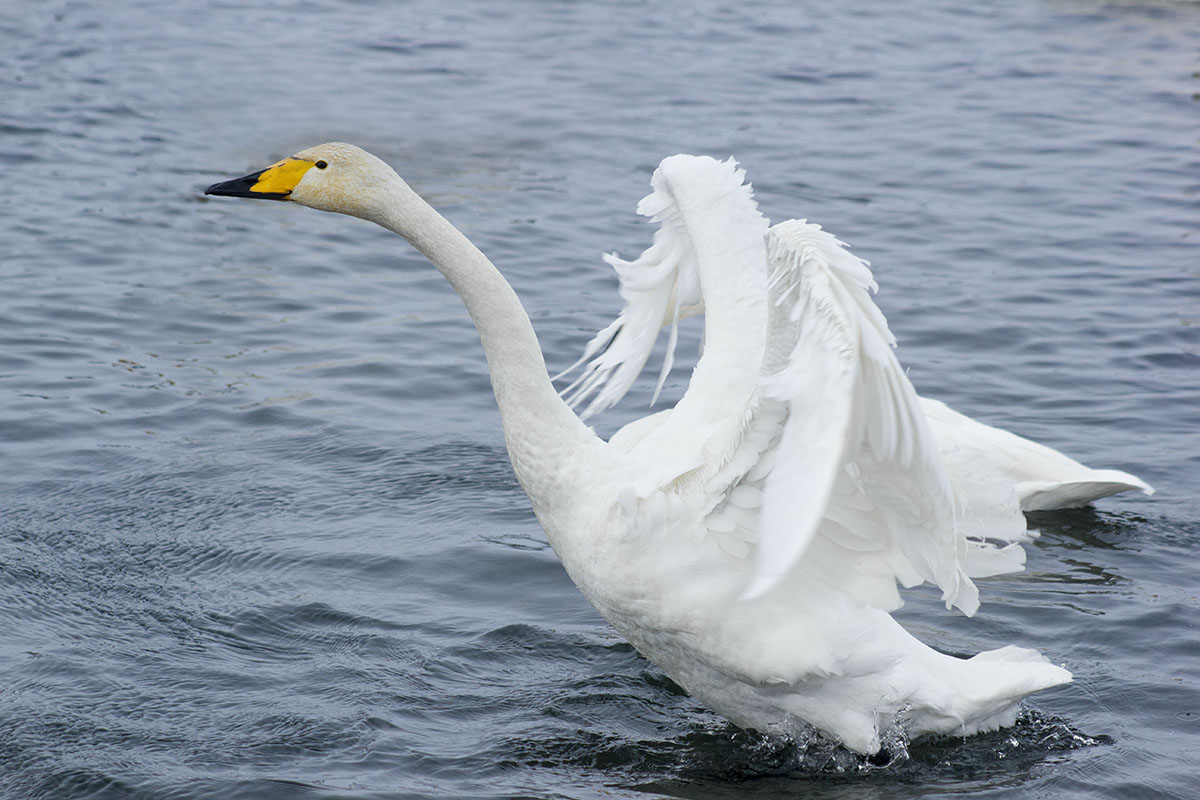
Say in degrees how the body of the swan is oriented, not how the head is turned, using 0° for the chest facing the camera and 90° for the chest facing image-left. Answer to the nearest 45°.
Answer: approximately 90°
